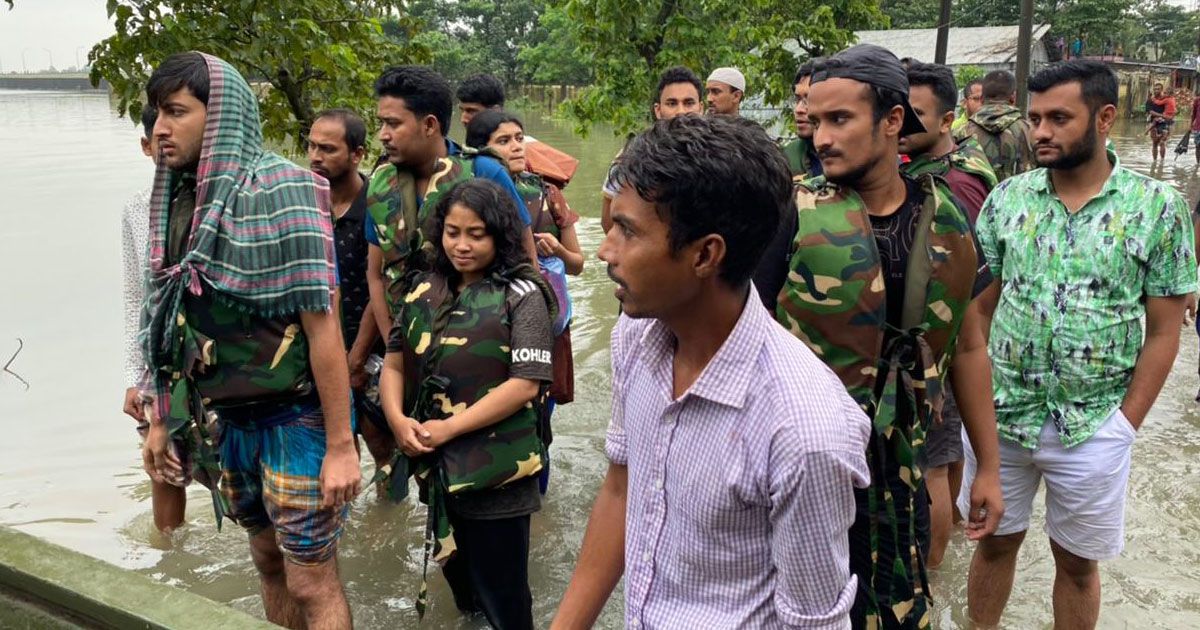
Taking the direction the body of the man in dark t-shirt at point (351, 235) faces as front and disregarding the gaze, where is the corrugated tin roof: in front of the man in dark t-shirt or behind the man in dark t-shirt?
behind

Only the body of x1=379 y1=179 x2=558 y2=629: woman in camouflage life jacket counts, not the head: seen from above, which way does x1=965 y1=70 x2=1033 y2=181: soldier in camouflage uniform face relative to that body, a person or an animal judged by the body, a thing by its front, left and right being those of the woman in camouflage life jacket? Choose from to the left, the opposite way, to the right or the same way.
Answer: the opposite way

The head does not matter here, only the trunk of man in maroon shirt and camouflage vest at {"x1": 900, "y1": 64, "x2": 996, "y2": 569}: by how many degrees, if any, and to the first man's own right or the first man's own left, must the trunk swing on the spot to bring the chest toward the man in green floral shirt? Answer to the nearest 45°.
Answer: approximately 90° to the first man's own left

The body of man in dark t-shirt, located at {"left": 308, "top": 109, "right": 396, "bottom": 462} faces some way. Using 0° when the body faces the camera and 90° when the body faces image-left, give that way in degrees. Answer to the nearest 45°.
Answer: approximately 45°

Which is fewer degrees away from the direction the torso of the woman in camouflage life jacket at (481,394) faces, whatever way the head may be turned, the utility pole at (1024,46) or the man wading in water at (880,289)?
the man wading in water

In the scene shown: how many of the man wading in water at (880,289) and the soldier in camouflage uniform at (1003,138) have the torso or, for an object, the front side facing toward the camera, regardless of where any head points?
1

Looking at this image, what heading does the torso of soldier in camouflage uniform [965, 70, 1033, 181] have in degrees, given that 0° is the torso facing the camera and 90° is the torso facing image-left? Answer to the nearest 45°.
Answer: approximately 180°

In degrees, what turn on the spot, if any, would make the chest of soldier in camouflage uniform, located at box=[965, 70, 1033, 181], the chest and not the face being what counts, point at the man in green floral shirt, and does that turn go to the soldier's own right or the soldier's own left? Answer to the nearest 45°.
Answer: approximately 180°

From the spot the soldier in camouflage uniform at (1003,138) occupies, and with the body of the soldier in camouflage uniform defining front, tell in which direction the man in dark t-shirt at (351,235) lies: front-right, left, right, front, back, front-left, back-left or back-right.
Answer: back-left
